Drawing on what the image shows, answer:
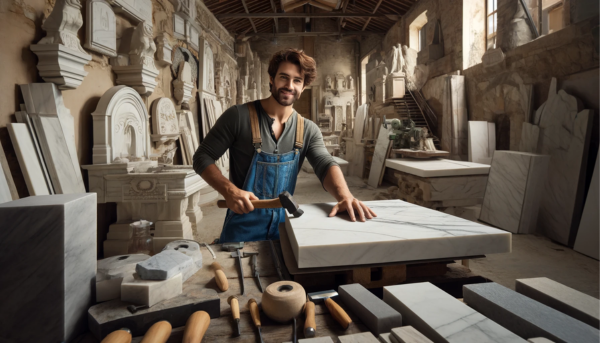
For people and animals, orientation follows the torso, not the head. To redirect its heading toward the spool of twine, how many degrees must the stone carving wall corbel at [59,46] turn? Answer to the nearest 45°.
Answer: approximately 45° to its right

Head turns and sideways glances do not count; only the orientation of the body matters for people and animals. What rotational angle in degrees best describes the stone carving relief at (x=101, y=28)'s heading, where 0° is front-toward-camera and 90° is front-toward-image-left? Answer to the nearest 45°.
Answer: approximately 315°

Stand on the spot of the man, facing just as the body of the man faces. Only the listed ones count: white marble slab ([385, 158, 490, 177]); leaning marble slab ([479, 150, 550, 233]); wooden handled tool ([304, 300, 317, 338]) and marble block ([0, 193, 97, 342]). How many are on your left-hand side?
2

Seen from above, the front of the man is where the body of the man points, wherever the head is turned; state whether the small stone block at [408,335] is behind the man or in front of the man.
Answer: in front

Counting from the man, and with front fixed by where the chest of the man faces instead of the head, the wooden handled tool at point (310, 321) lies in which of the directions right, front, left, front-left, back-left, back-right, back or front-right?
front-right

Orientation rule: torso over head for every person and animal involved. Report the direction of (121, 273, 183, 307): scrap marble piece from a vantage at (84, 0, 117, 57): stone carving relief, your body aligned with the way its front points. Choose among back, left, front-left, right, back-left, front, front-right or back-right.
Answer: front-right

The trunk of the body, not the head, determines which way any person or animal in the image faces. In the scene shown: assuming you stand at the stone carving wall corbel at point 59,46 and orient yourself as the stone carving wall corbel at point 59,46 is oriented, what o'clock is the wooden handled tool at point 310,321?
The wooden handled tool is roughly at 1 o'clock from the stone carving wall corbel.

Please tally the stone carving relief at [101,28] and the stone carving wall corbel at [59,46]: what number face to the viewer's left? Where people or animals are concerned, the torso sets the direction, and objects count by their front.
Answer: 0

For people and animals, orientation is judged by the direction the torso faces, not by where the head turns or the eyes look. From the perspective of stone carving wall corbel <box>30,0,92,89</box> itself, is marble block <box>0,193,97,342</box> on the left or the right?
on its right

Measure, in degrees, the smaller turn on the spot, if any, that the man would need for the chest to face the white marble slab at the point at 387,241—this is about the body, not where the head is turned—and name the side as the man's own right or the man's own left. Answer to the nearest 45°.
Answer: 0° — they already face it

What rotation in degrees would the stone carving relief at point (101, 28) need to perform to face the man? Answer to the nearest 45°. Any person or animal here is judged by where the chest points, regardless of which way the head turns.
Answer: approximately 45° to its right
